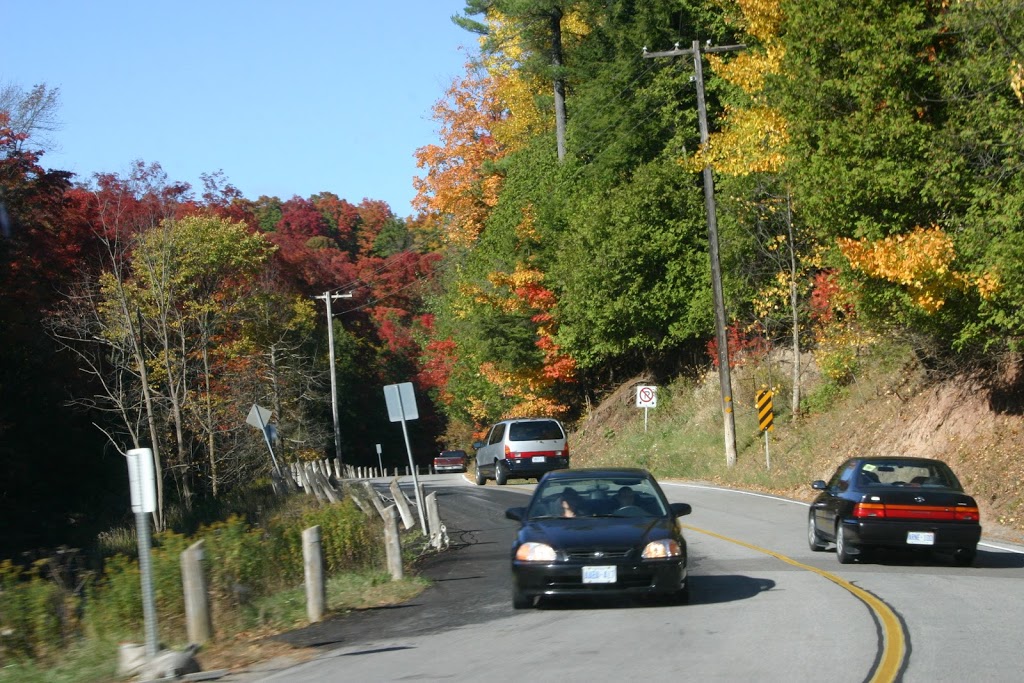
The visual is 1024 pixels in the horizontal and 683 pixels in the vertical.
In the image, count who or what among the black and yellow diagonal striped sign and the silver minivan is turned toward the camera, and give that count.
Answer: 1

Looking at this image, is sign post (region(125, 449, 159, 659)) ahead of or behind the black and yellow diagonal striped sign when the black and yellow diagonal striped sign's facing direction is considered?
ahead

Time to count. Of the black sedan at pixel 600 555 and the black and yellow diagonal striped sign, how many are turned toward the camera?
2

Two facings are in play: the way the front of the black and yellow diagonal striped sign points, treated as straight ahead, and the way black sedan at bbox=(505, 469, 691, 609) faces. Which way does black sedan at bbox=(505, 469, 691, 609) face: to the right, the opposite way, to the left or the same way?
the same way

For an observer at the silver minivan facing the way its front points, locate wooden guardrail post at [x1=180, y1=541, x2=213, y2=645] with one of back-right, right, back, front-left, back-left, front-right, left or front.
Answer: back-left

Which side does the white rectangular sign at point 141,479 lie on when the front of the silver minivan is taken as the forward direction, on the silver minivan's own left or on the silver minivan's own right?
on the silver minivan's own left

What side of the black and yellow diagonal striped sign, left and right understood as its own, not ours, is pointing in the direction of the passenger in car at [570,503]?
front

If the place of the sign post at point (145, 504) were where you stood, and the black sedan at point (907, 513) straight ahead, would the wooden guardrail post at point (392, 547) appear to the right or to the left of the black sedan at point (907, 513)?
left

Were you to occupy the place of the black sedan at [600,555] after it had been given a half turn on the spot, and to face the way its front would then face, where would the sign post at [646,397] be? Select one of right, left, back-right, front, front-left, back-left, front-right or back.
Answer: front

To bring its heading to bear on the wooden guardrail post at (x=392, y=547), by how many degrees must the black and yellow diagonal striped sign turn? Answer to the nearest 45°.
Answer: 0° — it already faces it

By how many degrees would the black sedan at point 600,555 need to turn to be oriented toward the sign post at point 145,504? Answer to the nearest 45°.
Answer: approximately 45° to its right

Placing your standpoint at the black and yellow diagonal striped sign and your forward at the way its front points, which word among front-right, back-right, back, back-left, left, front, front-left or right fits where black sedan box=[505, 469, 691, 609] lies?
front

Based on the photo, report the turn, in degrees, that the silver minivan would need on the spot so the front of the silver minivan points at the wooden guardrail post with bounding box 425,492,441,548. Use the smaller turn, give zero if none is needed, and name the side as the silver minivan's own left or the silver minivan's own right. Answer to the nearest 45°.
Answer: approximately 135° to the silver minivan's own left

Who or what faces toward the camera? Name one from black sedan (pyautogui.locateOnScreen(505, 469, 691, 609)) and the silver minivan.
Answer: the black sedan

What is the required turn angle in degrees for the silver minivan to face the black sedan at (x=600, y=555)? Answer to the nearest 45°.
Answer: approximately 135° to its left

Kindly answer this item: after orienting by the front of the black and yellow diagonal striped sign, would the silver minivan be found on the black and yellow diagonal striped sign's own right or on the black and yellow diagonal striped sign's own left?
on the black and yellow diagonal striped sign's own right

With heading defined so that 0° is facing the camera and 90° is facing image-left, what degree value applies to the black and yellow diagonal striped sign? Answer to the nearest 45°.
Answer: approximately 0°

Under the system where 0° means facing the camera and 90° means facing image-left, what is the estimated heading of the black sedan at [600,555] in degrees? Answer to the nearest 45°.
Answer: approximately 0°
